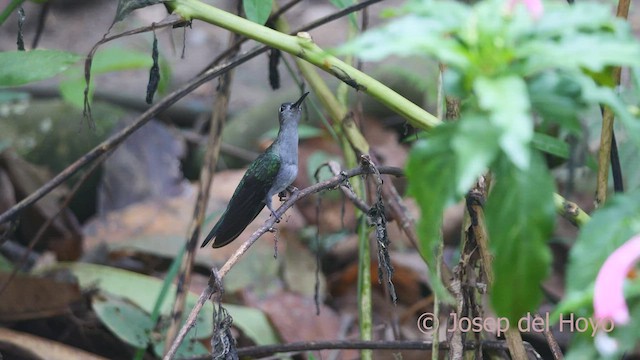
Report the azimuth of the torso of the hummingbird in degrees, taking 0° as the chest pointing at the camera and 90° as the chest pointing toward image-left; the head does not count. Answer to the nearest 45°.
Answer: approximately 270°

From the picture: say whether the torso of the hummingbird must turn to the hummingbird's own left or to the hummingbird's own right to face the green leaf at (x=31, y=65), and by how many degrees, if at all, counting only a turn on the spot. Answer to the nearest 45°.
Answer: approximately 180°

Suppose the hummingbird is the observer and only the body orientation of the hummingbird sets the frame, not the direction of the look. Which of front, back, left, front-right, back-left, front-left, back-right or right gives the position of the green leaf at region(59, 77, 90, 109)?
back-left
